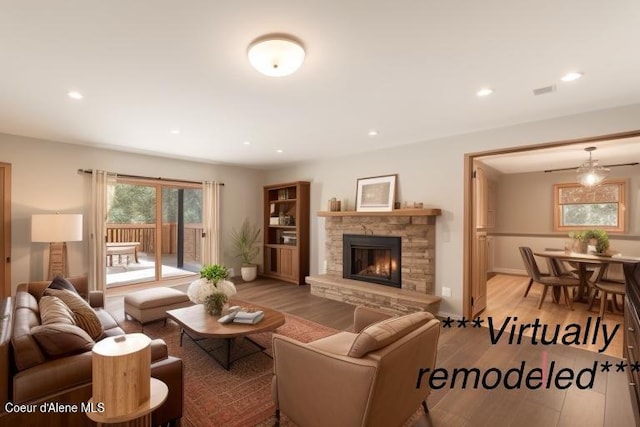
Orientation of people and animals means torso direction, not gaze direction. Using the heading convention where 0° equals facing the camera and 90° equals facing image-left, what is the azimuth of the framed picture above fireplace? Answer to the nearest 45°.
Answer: approximately 45°

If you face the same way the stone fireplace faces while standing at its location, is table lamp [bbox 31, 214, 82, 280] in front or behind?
in front

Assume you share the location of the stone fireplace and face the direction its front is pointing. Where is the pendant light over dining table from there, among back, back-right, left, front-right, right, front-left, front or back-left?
back-left

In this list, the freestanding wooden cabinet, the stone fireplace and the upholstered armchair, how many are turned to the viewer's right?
0

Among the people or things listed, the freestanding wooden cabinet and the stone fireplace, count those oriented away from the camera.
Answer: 0

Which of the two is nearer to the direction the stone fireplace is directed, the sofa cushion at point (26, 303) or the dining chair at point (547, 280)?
the sofa cushion

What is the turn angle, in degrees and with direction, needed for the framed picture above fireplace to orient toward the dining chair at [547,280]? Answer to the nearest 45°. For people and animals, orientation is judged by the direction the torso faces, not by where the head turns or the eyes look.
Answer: approximately 135° to its left

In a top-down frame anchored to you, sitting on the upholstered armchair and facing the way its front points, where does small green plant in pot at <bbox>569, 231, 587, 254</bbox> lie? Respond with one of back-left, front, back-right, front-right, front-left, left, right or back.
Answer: right

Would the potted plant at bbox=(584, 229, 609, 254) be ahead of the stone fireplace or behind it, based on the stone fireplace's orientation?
behind

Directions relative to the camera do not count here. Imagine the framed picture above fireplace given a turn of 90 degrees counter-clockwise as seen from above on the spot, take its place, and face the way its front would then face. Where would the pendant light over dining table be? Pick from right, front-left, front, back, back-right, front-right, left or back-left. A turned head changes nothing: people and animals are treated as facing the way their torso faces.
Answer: front-left

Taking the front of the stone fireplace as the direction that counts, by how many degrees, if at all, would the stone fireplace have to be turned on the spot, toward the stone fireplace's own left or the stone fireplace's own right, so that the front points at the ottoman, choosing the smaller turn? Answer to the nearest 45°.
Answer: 0° — it already faces it

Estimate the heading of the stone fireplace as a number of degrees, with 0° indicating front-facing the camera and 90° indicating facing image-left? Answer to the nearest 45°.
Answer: approximately 45°

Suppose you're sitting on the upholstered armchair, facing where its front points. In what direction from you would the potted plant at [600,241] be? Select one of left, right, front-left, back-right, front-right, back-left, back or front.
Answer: right

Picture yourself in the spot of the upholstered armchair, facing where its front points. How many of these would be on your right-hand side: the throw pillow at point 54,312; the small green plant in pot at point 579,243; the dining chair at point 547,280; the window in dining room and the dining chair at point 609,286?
4

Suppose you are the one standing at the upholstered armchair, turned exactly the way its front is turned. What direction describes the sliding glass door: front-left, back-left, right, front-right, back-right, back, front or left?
front

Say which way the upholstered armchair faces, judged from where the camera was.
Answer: facing away from the viewer and to the left of the viewer

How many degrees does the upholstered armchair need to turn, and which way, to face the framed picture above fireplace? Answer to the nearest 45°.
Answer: approximately 45° to its right

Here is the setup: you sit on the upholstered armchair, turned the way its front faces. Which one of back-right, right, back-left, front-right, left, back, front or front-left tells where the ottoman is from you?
front

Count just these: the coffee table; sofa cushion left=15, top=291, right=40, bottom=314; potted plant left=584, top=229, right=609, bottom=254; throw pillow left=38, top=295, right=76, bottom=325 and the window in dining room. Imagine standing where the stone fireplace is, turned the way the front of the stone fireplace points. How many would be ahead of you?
3
